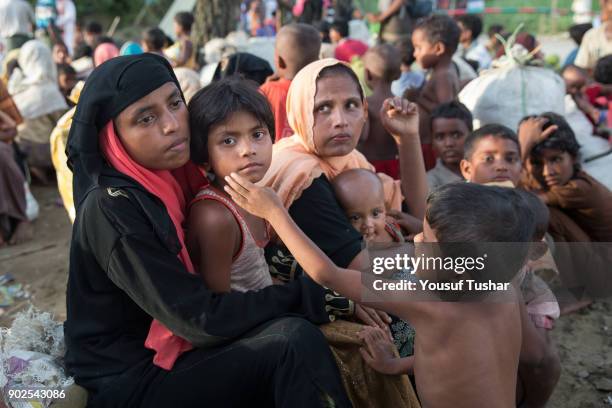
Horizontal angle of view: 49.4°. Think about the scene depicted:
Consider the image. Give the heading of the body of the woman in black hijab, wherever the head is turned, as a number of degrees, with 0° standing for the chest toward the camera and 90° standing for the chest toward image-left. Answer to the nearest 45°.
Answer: approximately 270°

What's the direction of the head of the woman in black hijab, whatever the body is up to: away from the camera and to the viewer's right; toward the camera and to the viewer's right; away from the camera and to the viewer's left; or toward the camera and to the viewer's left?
toward the camera and to the viewer's right

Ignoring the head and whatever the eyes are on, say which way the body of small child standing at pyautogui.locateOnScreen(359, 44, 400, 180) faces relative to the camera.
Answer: away from the camera

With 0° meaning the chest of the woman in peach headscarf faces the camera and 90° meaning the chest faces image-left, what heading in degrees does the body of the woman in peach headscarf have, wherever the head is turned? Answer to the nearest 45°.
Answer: approximately 315°
